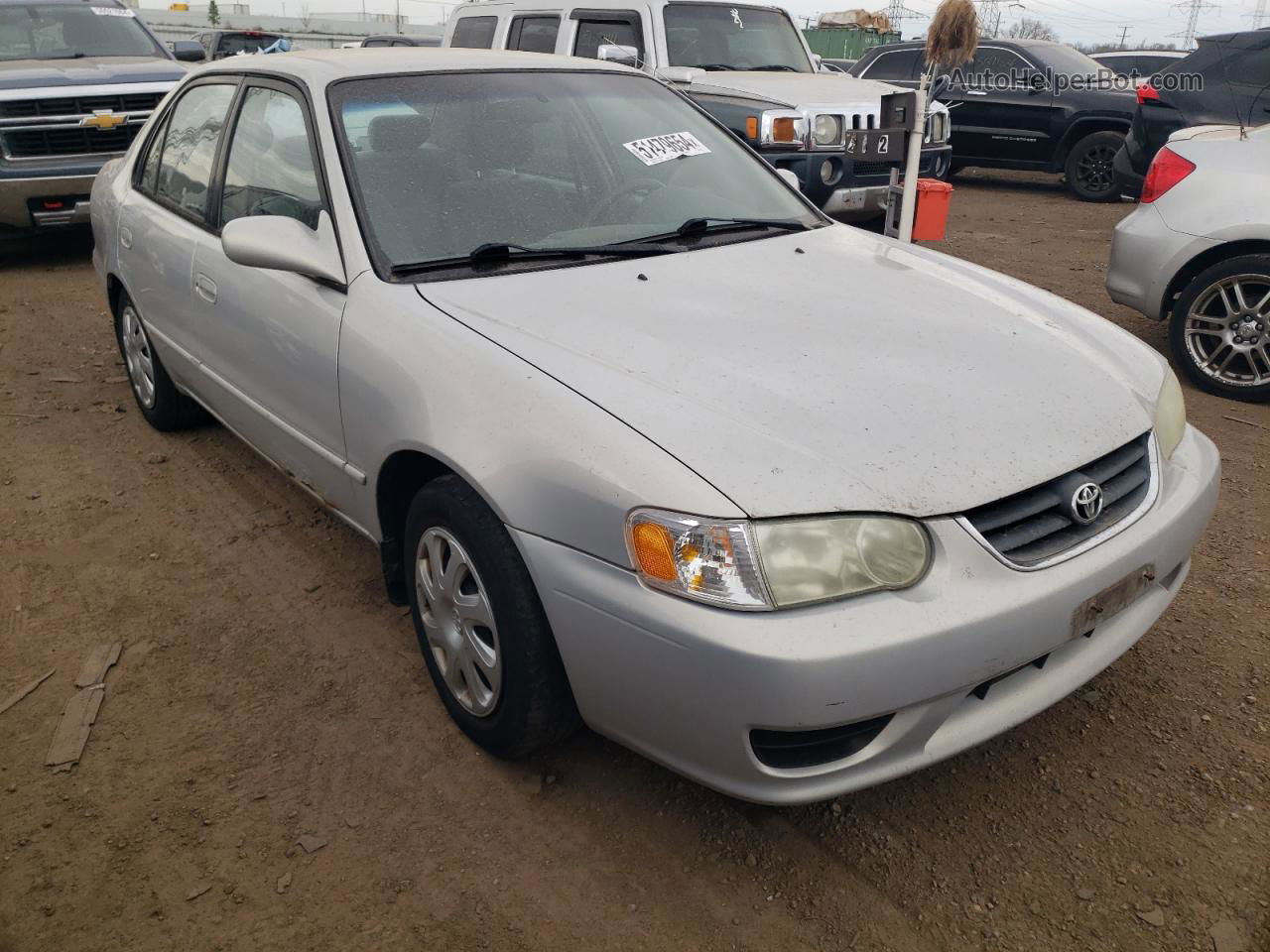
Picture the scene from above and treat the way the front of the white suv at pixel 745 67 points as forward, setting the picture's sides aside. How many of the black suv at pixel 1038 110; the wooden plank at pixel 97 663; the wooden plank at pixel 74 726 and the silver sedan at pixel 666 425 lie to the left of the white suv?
1

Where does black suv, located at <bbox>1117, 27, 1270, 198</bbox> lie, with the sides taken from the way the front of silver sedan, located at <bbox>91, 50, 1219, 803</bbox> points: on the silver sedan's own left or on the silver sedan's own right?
on the silver sedan's own left

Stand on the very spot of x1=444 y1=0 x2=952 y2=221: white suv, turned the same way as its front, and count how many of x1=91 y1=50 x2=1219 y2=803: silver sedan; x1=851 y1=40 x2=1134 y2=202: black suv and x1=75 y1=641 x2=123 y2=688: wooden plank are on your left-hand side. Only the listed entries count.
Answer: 1

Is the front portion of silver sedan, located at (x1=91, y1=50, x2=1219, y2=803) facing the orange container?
no

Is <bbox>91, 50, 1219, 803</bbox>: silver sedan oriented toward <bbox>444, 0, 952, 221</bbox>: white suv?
no

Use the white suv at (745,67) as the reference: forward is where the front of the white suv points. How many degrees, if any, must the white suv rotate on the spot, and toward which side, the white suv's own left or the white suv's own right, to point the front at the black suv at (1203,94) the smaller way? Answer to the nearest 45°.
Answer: approximately 45° to the white suv's own left

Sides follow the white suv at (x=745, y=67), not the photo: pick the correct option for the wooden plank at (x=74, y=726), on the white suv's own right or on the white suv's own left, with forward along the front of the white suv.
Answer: on the white suv's own right

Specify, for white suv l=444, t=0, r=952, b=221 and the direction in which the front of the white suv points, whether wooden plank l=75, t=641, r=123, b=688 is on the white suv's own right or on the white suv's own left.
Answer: on the white suv's own right

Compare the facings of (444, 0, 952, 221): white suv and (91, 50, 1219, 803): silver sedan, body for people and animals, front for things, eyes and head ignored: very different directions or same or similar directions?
same or similar directions

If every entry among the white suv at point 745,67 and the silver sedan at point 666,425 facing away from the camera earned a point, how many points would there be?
0

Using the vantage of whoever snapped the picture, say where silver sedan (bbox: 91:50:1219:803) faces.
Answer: facing the viewer and to the right of the viewer

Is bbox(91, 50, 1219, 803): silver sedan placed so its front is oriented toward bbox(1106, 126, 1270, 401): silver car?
no
